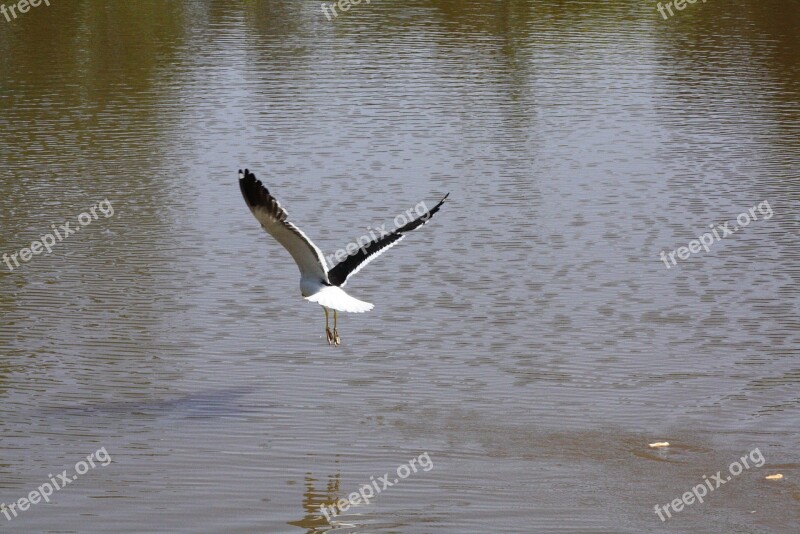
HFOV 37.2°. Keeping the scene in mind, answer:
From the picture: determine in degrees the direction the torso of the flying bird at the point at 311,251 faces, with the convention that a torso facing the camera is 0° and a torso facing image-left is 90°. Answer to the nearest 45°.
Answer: approximately 135°
